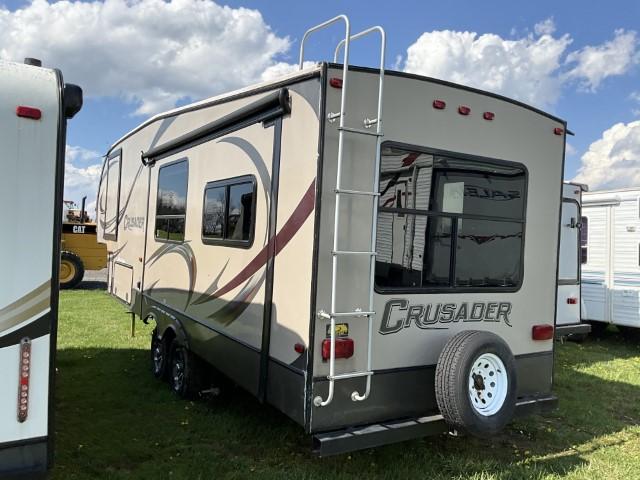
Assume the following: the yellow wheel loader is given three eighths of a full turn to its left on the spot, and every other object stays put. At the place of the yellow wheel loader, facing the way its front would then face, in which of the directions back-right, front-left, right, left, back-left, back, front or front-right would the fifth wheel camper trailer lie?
front-right

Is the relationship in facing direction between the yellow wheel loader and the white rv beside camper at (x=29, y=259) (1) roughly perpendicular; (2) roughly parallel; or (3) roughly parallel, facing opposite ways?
roughly perpendicular

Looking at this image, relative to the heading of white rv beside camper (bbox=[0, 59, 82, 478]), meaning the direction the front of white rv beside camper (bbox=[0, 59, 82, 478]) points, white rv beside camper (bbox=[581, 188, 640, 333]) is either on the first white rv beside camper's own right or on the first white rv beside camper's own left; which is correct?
on the first white rv beside camper's own right

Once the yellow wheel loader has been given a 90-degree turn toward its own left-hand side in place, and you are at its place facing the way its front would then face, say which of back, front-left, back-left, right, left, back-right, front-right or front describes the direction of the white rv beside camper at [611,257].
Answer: front-left

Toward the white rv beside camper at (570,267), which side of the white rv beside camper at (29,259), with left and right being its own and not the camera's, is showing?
right

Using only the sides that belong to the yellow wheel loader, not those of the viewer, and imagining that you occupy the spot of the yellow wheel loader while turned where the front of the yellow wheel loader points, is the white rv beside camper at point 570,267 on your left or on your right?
on your left

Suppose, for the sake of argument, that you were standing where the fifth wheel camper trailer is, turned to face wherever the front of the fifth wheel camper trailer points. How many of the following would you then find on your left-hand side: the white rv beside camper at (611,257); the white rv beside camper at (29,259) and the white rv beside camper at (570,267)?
1

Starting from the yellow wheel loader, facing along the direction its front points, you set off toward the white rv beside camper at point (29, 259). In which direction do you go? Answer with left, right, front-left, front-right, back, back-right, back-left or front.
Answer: left

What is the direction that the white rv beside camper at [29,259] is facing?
away from the camera

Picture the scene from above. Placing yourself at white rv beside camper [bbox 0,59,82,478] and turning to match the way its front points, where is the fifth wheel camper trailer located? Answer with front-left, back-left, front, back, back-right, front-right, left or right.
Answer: right

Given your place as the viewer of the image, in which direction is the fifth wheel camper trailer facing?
facing away from the viewer and to the left of the viewer
